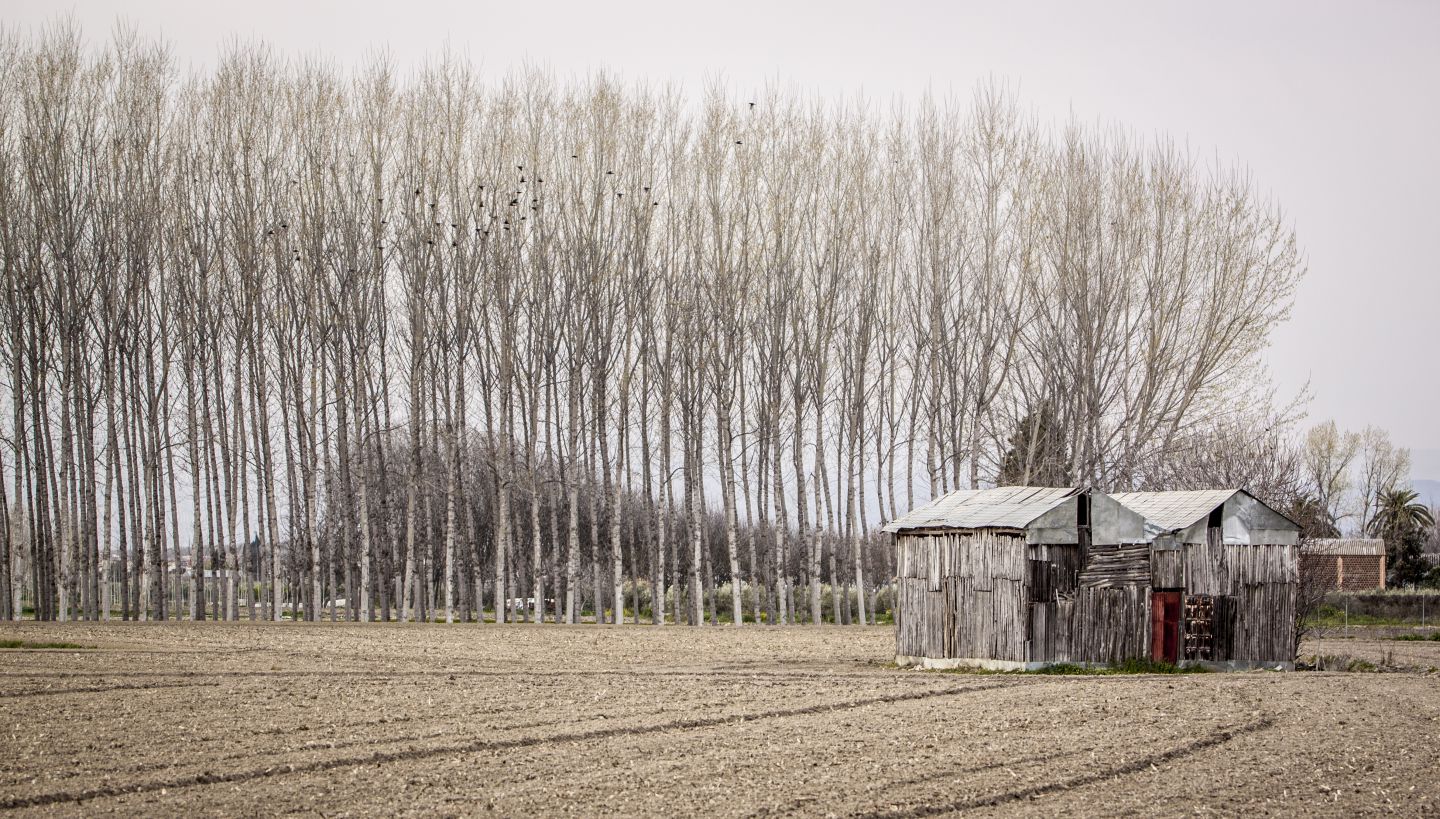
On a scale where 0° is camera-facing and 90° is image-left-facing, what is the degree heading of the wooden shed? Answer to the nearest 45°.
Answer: approximately 315°
